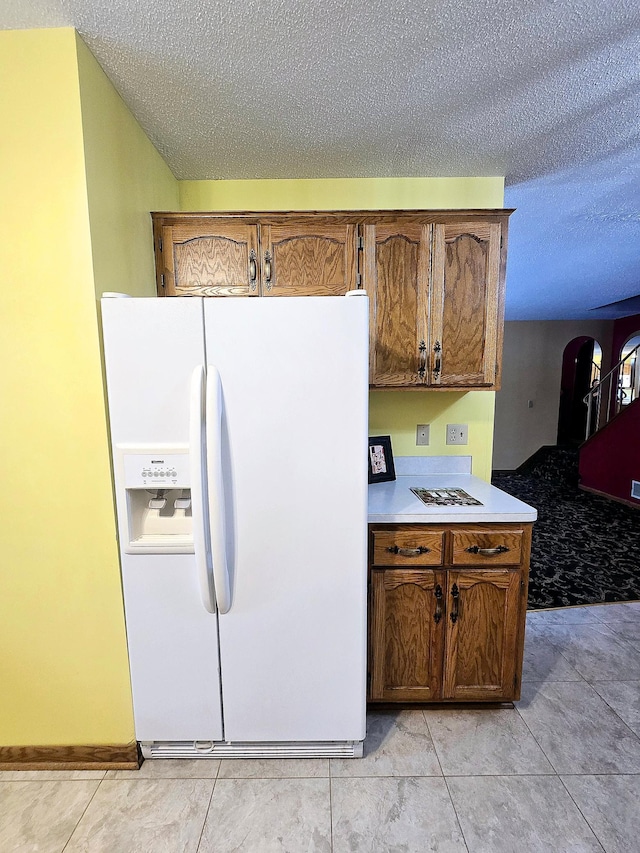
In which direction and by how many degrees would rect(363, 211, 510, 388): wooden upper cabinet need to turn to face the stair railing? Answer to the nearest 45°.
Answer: approximately 135° to its left

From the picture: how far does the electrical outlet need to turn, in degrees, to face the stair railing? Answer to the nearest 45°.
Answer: approximately 135° to its left

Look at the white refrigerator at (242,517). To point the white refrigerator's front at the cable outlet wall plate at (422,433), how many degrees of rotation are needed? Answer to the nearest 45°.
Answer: approximately 135° to its left
